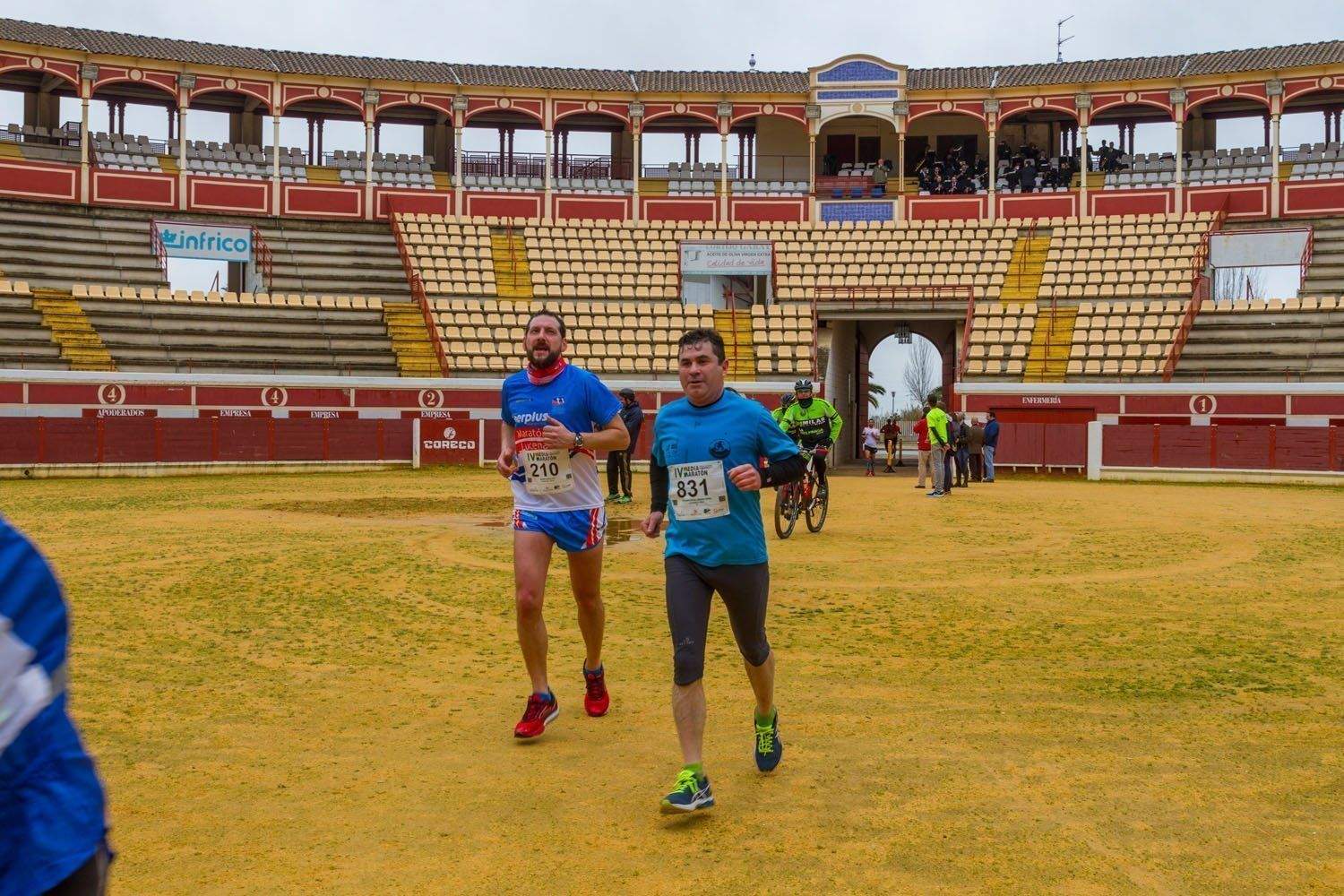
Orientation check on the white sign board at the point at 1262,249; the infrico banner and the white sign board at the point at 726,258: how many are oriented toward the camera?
3

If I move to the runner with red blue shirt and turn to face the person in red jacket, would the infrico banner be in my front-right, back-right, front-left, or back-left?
front-left

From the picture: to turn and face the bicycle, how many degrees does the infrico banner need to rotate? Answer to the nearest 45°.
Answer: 0° — it already faces it

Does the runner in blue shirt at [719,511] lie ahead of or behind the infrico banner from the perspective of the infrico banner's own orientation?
ahead

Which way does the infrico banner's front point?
toward the camera

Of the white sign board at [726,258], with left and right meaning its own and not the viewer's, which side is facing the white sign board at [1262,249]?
left

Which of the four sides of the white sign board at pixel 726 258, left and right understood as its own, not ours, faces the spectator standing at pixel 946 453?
front

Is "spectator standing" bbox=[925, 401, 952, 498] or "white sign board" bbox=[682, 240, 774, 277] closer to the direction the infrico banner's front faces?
the spectator standing

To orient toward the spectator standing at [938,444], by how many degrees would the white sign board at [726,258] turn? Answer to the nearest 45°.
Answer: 0° — it already faces them

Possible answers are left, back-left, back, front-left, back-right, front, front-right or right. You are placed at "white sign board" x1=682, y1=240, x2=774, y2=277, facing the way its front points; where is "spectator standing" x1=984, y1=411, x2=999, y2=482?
front-left

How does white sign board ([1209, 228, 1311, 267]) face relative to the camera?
toward the camera

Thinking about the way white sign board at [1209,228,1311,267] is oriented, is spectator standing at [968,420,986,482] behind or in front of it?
in front

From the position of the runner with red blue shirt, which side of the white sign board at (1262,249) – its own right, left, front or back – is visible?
front
